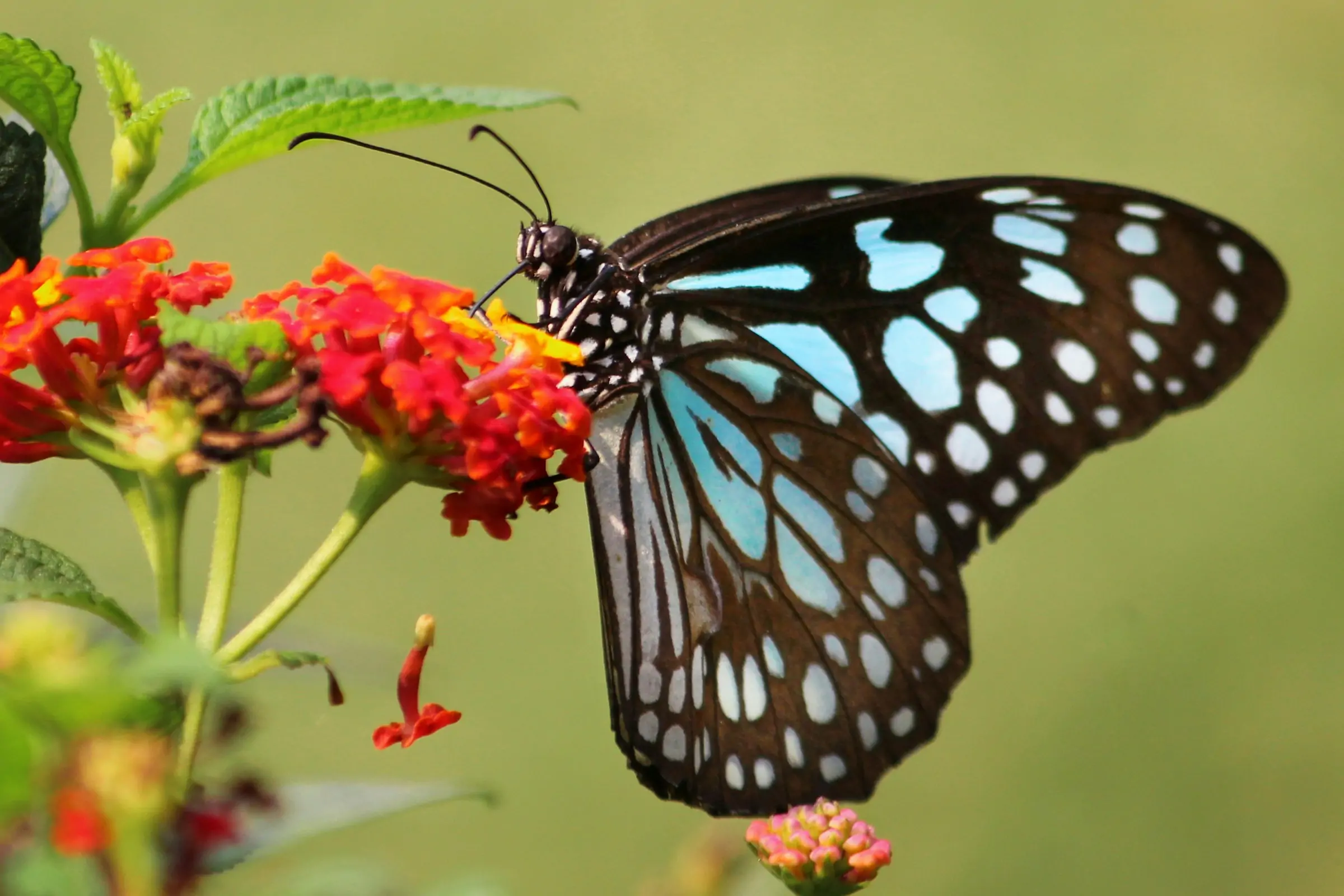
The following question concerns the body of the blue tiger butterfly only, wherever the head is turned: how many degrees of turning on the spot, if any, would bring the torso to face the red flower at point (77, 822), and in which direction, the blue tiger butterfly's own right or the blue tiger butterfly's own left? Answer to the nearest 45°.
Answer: approximately 90° to the blue tiger butterfly's own left

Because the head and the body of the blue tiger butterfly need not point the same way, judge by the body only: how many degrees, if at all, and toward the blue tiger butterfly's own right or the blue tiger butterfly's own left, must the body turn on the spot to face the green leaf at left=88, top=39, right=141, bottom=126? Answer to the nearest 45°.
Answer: approximately 45° to the blue tiger butterfly's own left

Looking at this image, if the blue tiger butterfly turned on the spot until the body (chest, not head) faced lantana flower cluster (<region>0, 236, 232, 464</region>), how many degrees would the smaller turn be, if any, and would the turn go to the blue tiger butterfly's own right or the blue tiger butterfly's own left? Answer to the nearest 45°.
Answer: approximately 45° to the blue tiger butterfly's own left

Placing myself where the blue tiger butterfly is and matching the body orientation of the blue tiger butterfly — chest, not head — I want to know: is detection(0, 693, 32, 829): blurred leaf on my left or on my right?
on my left

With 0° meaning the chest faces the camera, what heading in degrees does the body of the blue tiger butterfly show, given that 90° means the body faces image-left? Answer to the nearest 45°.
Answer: approximately 90°
